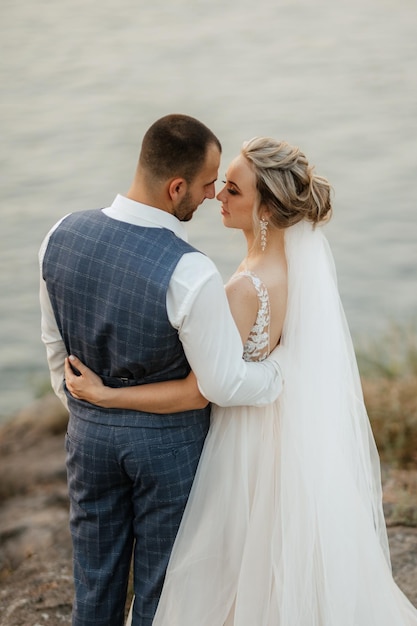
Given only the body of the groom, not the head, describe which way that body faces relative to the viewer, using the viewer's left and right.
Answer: facing away from the viewer and to the right of the viewer

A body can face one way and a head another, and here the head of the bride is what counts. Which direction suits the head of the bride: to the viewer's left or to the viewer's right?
to the viewer's left
